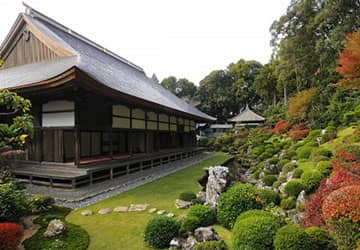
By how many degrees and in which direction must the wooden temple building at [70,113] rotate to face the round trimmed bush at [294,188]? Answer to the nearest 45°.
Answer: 0° — it already faces it

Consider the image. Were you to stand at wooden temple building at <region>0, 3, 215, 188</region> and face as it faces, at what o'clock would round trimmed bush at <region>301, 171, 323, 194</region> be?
The round trimmed bush is roughly at 12 o'clock from the wooden temple building.

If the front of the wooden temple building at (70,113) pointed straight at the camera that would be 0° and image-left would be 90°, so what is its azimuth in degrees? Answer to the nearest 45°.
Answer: approximately 315°

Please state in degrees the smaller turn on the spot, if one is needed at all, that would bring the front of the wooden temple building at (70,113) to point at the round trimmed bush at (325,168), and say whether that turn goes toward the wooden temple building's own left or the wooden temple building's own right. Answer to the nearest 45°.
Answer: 0° — it already faces it

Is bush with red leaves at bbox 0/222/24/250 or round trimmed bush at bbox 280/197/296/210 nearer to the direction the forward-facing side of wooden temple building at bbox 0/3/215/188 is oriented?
the round trimmed bush

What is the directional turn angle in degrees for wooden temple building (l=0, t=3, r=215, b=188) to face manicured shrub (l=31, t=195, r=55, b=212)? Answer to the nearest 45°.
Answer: approximately 45° to its right

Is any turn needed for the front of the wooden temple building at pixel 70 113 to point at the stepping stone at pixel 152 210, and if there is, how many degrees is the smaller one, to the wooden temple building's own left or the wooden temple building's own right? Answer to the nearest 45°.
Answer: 0° — it already faces it

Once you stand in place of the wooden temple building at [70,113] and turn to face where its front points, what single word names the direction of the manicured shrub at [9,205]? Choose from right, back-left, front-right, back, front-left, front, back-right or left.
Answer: front-right

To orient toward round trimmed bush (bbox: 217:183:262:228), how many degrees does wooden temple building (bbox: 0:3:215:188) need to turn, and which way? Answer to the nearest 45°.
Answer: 0° — it already faces it

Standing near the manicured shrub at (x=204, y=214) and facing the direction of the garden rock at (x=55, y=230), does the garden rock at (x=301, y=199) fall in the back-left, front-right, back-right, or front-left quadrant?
back-right
